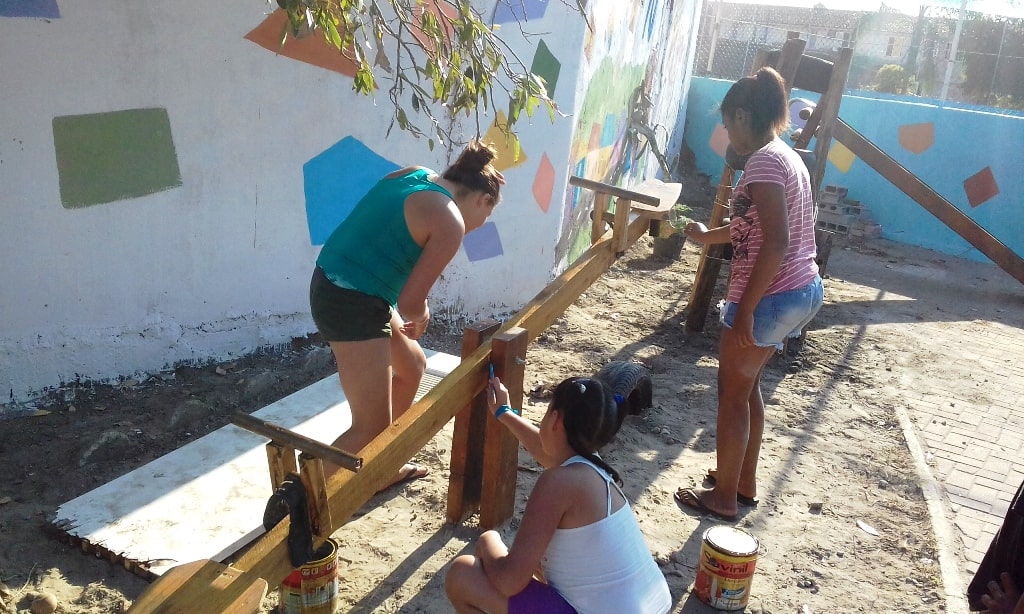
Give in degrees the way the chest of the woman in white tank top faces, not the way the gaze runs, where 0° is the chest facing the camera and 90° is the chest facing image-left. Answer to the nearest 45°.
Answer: approximately 135°

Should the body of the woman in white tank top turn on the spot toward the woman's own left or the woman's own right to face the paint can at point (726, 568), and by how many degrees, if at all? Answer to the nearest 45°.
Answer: approximately 90° to the woman's own right

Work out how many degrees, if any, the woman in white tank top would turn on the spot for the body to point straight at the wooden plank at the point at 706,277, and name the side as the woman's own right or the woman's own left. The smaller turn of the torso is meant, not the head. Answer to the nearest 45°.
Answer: approximately 45° to the woman's own right

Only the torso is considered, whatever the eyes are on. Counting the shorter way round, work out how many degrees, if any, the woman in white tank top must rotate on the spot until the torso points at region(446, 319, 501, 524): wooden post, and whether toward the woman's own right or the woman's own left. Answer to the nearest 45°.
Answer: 0° — they already face it

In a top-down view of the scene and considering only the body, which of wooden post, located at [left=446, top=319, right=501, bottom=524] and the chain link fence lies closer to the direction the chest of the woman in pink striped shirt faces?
the wooden post

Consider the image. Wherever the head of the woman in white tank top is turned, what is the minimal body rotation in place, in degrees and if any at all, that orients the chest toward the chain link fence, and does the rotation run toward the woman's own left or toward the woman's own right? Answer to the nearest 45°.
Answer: approximately 45° to the woman's own right

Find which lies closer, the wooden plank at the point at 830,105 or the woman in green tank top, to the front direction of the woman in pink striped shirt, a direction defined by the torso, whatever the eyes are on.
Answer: the woman in green tank top

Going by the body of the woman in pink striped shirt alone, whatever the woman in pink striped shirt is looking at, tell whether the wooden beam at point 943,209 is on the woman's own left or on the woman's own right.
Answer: on the woman's own right

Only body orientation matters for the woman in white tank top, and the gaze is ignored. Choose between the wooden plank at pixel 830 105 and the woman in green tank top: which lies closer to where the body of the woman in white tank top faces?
the woman in green tank top

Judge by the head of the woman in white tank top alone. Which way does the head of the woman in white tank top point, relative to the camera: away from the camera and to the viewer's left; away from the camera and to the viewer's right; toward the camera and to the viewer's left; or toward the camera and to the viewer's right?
away from the camera and to the viewer's left

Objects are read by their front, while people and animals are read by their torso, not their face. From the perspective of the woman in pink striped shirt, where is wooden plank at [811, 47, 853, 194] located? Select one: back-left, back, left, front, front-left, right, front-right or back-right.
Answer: right

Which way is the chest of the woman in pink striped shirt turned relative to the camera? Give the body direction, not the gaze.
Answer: to the viewer's left

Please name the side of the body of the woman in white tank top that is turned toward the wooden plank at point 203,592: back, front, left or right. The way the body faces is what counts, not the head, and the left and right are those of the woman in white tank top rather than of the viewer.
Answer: left
